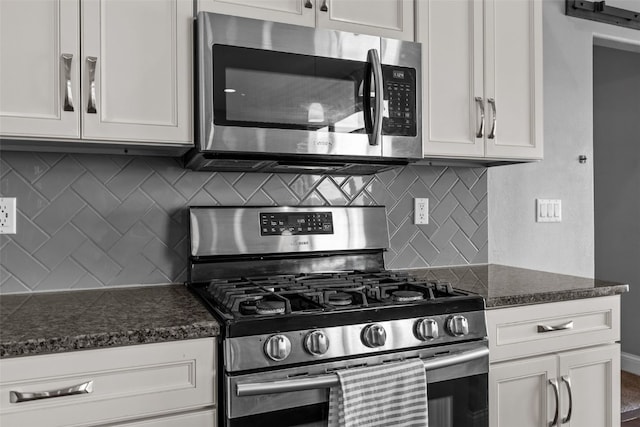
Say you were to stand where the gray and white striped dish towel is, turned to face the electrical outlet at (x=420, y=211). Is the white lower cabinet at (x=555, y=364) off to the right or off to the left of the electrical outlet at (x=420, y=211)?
right

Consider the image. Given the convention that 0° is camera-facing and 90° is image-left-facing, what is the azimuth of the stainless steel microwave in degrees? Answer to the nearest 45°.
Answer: approximately 315°

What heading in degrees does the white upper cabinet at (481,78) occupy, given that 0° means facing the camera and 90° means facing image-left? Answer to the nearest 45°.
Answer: approximately 315°

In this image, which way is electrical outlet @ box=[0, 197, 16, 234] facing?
toward the camera

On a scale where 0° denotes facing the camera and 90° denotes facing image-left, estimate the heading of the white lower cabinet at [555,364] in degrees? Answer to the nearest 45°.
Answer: approximately 315°

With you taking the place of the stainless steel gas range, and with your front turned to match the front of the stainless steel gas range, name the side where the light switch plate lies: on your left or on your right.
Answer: on your left

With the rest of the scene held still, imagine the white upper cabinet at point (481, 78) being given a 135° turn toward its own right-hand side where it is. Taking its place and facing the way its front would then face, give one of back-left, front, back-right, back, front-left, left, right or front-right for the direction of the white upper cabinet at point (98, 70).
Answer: front-left

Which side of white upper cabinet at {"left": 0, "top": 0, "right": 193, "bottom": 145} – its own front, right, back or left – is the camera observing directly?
front

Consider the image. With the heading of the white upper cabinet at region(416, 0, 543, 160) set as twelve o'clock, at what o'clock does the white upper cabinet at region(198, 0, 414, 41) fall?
the white upper cabinet at region(198, 0, 414, 41) is roughly at 3 o'clock from the white upper cabinet at region(416, 0, 543, 160).

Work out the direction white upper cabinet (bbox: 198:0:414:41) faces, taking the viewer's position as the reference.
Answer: facing the viewer and to the right of the viewer

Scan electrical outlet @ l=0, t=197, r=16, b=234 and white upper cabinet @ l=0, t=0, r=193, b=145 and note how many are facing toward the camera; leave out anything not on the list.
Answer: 2

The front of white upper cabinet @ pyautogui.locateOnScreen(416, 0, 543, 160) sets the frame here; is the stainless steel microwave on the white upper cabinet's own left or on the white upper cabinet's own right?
on the white upper cabinet's own right

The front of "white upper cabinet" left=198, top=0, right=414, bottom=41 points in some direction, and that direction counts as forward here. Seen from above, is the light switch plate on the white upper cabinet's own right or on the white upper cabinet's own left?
on the white upper cabinet's own left

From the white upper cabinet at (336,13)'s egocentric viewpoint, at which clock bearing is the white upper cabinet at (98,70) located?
the white upper cabinet at (98,70) is roughly at 4 o'clock from the white upper cabinet at (336,13).
